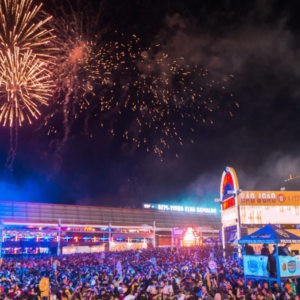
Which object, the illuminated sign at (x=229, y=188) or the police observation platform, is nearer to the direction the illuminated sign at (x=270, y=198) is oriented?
the police observation platform

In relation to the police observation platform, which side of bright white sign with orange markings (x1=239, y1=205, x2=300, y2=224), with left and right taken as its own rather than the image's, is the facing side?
front

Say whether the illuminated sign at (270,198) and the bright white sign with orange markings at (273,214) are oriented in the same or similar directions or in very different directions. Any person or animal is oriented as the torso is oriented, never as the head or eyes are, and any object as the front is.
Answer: same or similar directions

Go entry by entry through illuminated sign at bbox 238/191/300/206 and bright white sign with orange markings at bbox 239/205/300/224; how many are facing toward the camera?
2

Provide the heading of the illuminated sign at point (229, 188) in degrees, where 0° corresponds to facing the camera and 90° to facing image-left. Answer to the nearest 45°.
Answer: approximately 45°

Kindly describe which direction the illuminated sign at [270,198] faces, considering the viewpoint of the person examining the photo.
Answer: facing the viewer

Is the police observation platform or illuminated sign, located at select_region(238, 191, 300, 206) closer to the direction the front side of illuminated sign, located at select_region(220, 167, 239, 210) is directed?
the police observation platform

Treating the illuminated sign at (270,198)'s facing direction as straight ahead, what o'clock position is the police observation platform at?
The police observation platform is roughly at 12 o'clock from the illuminated sign.

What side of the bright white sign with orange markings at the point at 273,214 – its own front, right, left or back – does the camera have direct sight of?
front

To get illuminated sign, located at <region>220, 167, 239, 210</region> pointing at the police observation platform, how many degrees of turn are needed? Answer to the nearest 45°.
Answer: approximately 45° to its left
